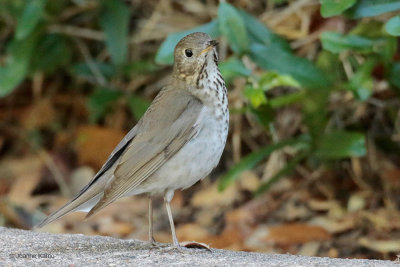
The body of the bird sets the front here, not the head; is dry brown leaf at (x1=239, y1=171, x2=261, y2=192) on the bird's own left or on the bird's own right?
on the bird's own left

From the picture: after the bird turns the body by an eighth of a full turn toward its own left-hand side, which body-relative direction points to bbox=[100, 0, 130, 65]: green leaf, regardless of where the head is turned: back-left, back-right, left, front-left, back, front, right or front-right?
front-left

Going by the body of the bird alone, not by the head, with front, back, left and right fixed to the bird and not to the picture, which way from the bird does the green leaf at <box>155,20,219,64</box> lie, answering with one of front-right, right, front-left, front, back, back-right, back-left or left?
left

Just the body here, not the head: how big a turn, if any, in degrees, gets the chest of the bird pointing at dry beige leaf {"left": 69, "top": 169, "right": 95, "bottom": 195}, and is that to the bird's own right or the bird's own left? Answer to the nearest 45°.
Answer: approximately 90° to the bird's own left

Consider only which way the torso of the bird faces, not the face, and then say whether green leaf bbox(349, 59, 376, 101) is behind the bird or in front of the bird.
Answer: in front

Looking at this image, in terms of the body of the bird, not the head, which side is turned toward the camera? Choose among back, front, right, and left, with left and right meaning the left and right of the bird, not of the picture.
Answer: right

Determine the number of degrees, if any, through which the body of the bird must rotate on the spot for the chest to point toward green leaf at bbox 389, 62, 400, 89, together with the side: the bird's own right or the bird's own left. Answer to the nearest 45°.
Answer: approximately 45° to the bird's own left

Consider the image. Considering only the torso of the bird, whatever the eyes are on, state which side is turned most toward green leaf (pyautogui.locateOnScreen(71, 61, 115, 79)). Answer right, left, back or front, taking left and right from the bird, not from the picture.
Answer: left

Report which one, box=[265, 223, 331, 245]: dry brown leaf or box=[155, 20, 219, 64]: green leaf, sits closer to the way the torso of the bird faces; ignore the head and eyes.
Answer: the dry brown leaf

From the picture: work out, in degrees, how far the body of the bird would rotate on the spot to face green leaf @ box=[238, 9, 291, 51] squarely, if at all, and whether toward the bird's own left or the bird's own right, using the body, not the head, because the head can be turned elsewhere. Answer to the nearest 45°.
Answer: approximately 45° to the bird's own left

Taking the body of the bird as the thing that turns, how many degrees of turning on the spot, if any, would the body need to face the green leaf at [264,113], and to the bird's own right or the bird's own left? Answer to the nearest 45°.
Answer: approximately 45° to the bird's own left
